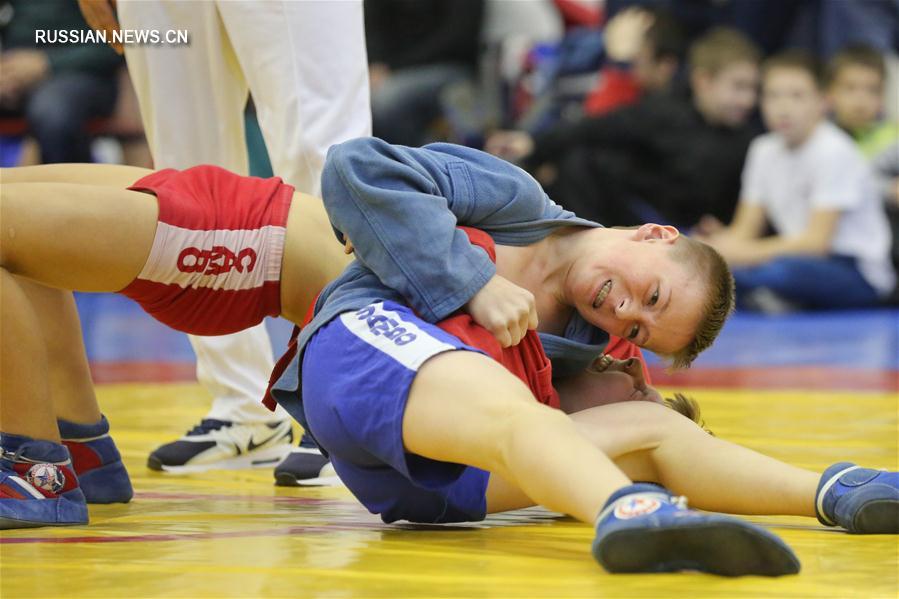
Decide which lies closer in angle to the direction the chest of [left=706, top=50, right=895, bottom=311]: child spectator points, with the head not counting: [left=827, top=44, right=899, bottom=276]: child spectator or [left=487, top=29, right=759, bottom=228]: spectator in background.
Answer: the spectator in background

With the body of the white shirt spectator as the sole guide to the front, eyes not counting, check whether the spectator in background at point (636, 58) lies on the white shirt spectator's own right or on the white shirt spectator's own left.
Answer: on the white shirt spectator's own right

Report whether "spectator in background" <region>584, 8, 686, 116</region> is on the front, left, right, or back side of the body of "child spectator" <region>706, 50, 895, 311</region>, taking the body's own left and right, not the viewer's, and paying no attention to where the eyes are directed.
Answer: right

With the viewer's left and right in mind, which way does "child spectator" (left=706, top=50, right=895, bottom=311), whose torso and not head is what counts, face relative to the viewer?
facing the viewer and to the left of the viewer

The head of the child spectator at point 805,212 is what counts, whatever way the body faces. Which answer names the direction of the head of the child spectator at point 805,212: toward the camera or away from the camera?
toward the camera

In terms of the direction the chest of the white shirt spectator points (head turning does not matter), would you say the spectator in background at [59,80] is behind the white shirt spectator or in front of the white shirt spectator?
in front

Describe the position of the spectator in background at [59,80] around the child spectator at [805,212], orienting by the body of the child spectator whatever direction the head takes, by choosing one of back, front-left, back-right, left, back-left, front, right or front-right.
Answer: front-right

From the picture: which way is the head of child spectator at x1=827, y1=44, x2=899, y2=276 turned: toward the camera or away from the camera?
toward the camera

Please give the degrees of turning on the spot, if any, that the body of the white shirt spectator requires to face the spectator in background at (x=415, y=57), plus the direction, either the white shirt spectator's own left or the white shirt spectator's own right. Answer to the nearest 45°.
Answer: approximately 45° to the white shirt spectator's own right

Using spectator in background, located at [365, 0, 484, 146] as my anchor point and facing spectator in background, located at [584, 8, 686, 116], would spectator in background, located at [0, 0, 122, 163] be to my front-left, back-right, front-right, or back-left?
back-right

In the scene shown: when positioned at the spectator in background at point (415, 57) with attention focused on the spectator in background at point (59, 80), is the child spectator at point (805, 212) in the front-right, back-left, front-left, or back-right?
back-left
